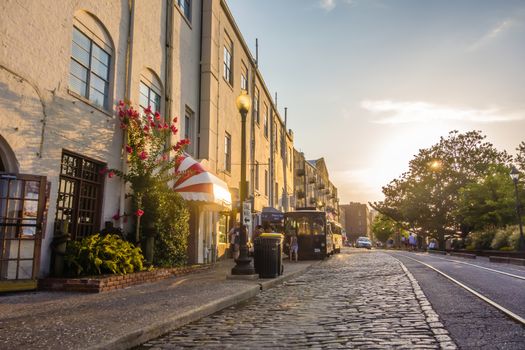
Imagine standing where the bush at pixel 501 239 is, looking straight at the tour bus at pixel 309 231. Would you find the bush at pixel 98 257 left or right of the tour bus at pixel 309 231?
left

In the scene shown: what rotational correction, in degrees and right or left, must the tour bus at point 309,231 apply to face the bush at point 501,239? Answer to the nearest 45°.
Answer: approximately 90° to its left

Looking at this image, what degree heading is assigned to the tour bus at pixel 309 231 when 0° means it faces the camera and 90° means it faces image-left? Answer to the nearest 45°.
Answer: approximately 0°

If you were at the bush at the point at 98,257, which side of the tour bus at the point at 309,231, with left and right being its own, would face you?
front

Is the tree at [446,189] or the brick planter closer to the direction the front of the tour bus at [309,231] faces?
the brick planter

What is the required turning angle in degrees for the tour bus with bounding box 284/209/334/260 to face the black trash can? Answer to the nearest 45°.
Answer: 0° — it already faces it

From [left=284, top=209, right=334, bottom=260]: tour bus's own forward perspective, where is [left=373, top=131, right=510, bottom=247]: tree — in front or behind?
behind

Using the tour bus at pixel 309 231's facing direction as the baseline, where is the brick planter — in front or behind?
in front

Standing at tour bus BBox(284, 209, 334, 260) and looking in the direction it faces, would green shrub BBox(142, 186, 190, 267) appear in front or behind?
in front

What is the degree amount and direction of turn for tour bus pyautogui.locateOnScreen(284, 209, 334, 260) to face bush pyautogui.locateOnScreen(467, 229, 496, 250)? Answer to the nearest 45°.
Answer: approximately 135° to its left
